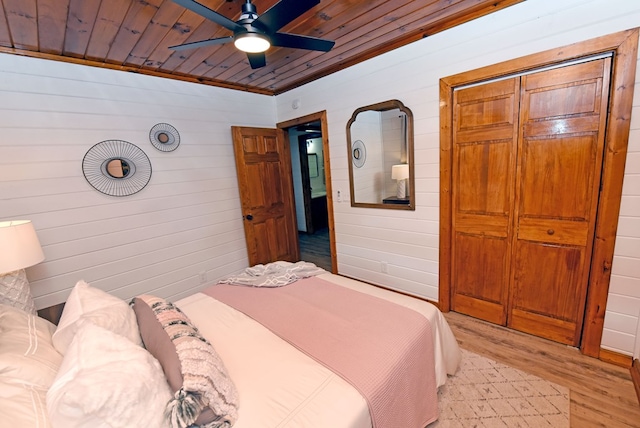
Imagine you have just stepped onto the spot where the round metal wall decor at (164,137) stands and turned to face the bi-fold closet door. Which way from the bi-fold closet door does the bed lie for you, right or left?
right

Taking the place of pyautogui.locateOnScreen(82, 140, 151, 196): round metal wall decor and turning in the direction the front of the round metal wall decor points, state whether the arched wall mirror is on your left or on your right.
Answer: on your left

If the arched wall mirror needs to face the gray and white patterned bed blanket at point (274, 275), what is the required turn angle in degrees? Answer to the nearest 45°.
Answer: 0° — it already faces it

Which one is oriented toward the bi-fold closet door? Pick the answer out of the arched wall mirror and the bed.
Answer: the bed

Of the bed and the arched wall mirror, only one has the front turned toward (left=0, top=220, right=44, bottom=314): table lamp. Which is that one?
the arched wall mirror

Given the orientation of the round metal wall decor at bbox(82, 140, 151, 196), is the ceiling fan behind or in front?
in front

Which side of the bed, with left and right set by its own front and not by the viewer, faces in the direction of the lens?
right

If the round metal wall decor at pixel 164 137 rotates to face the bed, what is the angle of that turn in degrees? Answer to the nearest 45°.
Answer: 0° — it already faces it
